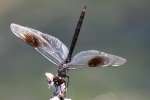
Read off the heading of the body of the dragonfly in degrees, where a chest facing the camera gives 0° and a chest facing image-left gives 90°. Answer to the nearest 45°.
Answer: approximately 0°
